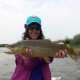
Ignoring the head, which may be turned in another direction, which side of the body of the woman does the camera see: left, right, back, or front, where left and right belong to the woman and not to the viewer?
front

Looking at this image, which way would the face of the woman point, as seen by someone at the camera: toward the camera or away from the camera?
toward the camera
